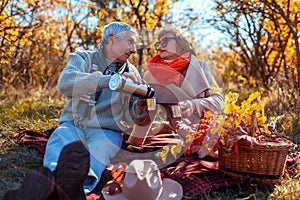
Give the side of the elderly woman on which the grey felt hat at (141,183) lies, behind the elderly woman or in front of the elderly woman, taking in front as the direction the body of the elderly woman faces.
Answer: in front

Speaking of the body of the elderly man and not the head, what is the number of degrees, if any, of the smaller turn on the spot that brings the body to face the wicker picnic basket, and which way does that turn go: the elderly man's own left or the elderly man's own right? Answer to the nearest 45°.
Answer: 0° — they already face it

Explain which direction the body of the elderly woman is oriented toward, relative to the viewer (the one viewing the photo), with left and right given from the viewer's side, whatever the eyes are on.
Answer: facing the viewer and to the left of the viewer

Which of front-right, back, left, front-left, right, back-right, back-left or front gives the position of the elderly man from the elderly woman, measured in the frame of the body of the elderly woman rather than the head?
front

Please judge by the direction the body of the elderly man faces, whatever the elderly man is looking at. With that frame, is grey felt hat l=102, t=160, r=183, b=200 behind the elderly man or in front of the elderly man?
in front

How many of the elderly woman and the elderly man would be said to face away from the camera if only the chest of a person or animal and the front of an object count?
0

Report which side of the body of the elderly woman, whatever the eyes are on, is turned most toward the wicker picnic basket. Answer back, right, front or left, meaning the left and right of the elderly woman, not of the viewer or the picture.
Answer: left

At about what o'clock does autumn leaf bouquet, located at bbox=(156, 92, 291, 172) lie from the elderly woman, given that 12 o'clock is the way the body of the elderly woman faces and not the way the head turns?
The autumn leaf bouquet is roughly at 10 o'clock from the elderly woman.
